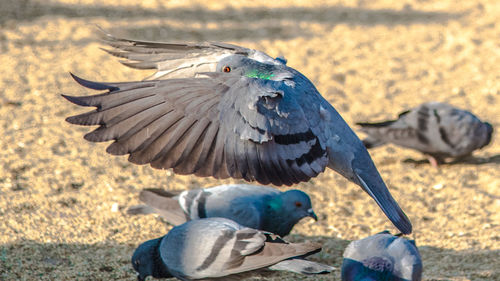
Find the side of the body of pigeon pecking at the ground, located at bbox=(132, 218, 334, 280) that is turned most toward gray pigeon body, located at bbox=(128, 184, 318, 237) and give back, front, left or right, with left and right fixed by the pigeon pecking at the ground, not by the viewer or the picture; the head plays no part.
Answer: right

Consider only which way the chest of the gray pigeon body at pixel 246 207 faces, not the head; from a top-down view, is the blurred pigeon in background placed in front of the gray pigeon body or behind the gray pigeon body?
in front

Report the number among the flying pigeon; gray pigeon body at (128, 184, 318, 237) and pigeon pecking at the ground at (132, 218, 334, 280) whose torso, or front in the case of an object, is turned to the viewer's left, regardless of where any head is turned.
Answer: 2

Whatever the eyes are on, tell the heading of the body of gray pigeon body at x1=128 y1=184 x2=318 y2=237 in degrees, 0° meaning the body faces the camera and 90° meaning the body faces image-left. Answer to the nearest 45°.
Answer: approximately 270°

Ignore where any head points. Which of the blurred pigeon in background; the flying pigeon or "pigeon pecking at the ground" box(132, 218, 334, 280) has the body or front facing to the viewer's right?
the blurred pigeon in background

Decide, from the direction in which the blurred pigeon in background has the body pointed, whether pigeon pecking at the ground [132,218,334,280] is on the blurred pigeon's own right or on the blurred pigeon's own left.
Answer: on the blurred pigeon's own right

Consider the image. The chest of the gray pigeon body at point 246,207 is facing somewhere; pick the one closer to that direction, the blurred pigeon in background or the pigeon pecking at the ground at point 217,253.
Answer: the blurred pigeon in background

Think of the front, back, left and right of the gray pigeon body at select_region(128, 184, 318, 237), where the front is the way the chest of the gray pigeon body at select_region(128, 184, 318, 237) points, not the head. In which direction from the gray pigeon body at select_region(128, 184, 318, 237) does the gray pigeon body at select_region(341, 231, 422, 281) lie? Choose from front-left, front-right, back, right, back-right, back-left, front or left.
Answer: front-right

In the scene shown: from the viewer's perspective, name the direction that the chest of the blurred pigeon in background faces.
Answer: to the viewer's right

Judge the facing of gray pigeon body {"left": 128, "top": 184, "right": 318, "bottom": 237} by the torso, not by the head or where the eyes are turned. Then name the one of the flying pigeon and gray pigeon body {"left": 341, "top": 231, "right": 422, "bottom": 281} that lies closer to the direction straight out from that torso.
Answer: the gray pigeon body

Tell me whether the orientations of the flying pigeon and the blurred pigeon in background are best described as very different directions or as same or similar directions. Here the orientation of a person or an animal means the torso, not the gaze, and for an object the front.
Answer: very different directions

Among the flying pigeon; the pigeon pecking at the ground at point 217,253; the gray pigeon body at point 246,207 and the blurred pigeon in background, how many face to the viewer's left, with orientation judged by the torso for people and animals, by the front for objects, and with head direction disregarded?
2

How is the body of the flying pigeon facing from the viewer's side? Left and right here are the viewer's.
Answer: facing to the left of the viewer

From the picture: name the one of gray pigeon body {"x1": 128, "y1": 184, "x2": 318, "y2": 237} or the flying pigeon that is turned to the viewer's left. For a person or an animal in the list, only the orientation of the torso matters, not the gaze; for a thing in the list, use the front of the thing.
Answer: the flying pigeon
